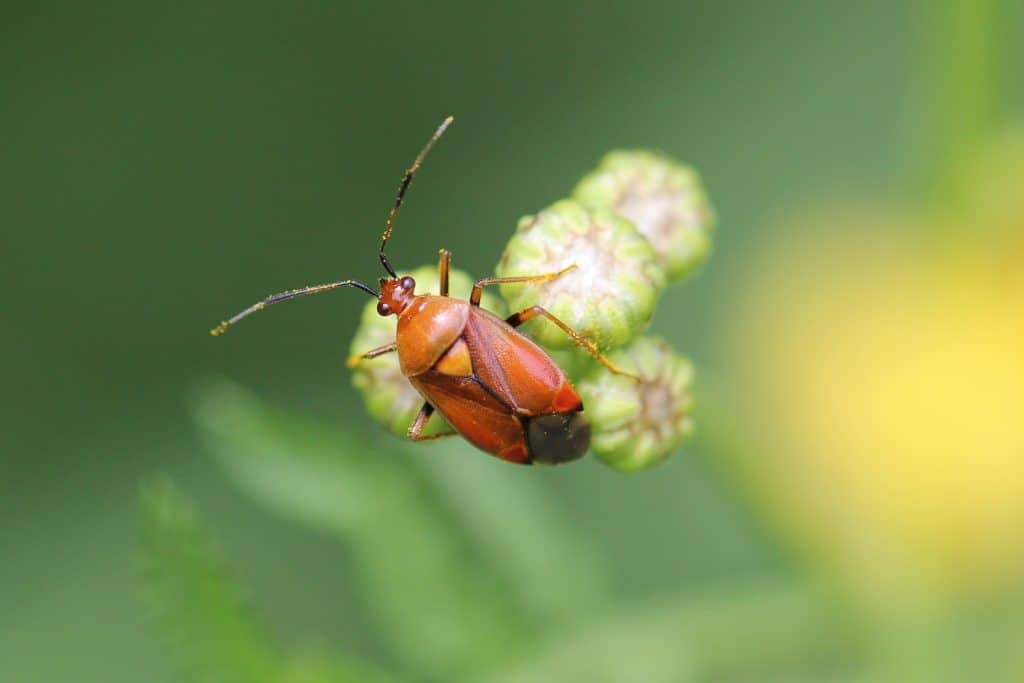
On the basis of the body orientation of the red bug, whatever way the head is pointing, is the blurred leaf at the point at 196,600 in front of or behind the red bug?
in front

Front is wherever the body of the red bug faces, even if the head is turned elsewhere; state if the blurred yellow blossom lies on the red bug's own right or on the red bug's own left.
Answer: on the red bug's own right

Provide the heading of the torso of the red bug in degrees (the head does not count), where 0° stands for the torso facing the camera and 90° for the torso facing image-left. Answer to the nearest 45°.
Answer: approximately 135°

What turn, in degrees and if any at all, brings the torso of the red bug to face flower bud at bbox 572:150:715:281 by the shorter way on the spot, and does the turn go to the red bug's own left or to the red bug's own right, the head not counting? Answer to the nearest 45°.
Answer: approximately 135° to the red bug's own right
